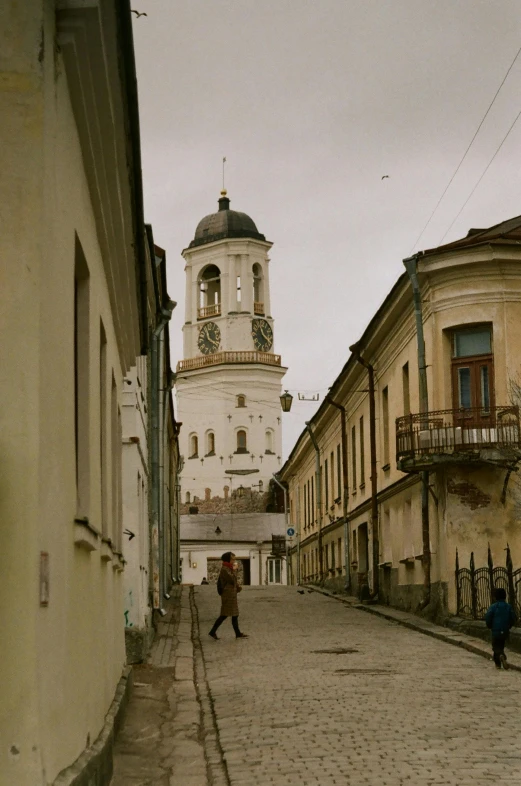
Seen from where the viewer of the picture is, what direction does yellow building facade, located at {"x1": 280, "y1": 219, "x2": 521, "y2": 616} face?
facing the viewer and to the left of the viewer

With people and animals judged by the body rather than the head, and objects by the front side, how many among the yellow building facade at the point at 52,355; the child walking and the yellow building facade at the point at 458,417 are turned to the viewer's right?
1

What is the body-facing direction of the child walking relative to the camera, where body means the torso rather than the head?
away from the camera

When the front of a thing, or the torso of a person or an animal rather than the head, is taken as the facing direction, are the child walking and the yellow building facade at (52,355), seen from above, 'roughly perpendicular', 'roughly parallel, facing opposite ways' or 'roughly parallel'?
roughly perpendicular

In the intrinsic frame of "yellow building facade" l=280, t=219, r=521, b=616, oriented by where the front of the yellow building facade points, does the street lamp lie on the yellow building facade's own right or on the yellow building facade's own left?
on the yellow building facade's own right

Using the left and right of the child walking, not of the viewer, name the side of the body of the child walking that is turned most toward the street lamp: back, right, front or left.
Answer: front

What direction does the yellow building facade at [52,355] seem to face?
to the viewer's right

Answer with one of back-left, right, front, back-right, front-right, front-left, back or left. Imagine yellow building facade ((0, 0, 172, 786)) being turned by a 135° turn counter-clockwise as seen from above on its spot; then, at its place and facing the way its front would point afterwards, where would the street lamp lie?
front-right

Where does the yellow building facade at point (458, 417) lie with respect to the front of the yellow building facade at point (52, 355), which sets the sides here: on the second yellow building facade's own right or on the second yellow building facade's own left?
on the second yellow building facade's own left

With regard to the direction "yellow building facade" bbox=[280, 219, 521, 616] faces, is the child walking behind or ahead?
ahead

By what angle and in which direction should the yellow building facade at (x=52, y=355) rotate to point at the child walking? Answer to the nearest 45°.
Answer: approximately 45° to its left

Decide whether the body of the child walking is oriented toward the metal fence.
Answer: yes

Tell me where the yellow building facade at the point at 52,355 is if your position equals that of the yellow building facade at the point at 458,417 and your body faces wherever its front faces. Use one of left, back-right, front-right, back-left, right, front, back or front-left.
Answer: front-left
